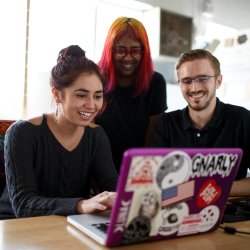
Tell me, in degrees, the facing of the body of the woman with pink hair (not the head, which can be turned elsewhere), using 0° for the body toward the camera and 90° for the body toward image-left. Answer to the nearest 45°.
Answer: approximately 0°

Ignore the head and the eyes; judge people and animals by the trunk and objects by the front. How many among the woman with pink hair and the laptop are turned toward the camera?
1

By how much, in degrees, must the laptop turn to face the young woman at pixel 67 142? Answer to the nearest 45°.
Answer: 0° — it already faces them

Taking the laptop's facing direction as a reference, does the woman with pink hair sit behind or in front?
in front

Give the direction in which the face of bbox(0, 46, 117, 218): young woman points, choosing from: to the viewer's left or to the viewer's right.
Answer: to the viewer's right

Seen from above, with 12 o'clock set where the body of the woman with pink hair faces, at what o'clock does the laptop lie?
The laptop is roughly at 12 o'clock from the woman with pink hair.

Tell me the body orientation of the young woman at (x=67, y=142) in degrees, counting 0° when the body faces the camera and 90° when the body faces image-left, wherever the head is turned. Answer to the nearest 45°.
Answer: approximately 315°

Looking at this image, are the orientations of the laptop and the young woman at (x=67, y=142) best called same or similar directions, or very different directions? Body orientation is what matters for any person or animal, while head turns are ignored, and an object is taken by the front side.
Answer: very different directions

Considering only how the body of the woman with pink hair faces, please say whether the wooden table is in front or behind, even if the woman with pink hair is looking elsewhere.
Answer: in front

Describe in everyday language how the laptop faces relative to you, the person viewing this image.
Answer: facing away from the viewer and to the left of the viewer
